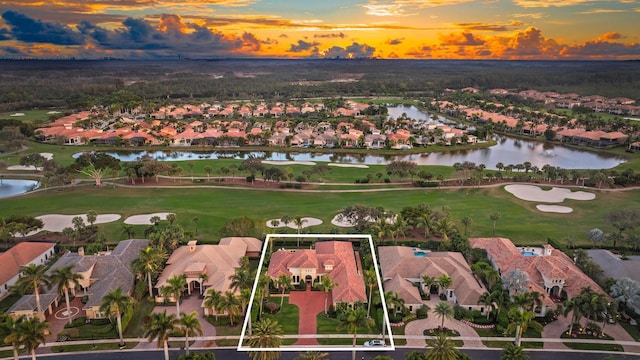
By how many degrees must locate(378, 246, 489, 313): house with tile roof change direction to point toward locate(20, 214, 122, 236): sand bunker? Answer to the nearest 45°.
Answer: approximately 90° to its right

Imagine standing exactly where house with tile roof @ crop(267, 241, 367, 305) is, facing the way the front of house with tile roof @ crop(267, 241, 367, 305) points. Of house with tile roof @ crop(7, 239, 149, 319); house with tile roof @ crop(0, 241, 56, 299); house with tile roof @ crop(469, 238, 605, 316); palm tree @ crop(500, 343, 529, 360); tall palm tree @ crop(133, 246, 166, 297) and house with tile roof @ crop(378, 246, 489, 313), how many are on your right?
3

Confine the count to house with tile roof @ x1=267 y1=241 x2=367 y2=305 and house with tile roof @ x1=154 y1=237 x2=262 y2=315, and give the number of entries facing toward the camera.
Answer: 2

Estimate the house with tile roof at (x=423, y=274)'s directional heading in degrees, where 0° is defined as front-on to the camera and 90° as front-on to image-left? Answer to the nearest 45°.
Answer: approximately 0°

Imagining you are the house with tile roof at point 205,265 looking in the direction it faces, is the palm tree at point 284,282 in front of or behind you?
in front

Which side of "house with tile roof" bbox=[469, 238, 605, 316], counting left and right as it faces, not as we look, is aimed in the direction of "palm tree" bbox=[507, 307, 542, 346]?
front

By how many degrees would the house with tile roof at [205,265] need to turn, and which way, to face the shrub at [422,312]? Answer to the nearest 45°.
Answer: approximately 45° to its left

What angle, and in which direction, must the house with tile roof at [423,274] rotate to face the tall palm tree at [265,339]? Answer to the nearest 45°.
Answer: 0° — it already faces it

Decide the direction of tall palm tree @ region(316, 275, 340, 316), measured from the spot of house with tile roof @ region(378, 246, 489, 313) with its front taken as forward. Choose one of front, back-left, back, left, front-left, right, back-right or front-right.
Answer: front-right

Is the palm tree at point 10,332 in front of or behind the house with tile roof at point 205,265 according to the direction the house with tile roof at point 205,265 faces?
in front

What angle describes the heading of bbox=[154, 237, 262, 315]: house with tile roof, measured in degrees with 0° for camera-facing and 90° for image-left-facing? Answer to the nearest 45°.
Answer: approximately 0°
